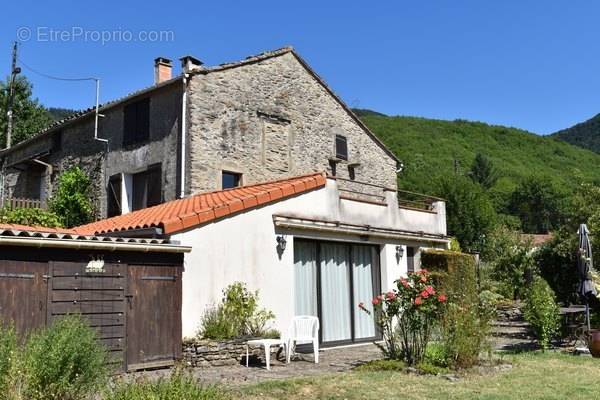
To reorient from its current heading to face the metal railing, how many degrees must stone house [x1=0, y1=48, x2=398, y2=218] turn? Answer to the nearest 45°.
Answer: approximately 135° to its left

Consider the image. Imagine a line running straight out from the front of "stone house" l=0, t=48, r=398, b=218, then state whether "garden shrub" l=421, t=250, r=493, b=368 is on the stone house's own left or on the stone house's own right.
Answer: on the stone house's own left

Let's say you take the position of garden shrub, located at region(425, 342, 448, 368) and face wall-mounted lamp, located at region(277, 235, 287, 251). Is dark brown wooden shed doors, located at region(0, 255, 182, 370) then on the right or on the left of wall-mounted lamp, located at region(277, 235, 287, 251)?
left

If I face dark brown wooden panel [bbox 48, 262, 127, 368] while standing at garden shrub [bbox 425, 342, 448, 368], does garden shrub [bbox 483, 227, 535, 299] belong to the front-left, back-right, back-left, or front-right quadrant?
back-right

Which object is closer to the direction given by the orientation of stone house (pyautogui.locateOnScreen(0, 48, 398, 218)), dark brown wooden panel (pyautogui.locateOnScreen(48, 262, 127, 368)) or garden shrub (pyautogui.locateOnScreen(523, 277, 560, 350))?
the dark brown wooden panel

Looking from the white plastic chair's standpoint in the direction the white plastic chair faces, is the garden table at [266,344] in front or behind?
in front

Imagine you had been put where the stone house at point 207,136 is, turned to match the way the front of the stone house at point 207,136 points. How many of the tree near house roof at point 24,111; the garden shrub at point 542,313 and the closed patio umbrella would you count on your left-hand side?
2

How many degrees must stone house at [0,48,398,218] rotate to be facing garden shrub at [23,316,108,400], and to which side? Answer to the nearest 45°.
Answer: approximately 45° to its left

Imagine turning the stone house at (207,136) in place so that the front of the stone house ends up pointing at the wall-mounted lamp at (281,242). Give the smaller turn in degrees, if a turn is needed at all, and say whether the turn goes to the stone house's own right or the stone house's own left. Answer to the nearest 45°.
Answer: approximately 45° to the stone house's own left

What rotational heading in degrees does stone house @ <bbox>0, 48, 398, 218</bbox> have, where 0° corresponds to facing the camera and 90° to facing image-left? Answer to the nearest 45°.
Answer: approximately 45°
